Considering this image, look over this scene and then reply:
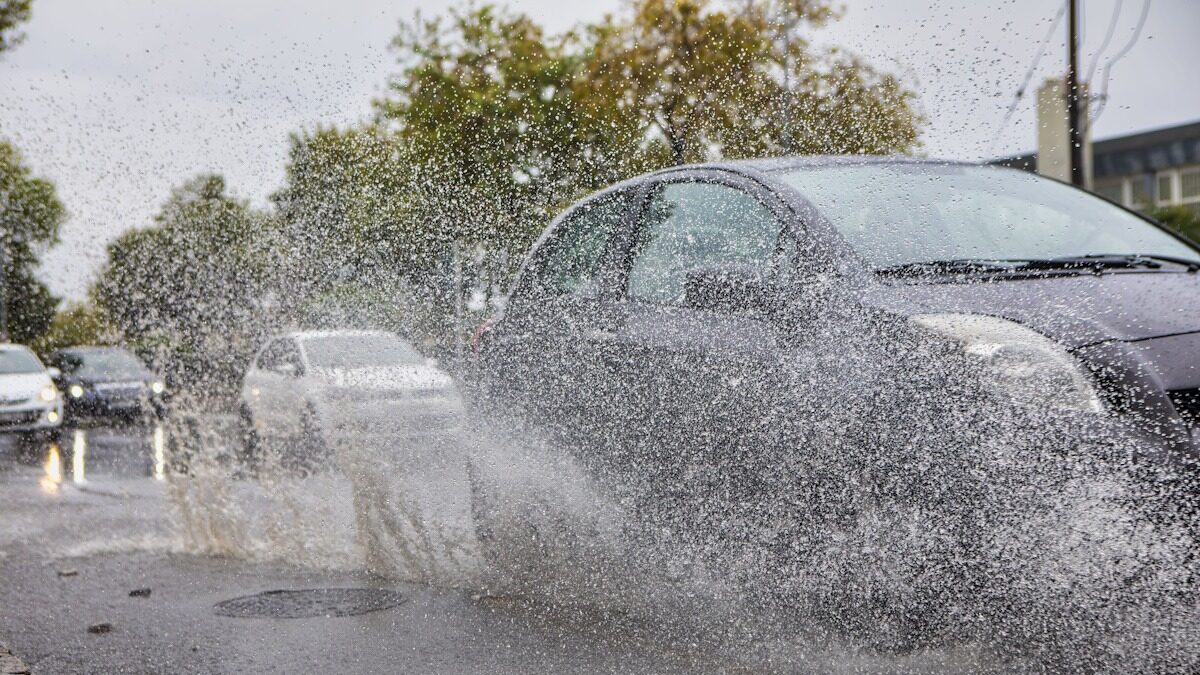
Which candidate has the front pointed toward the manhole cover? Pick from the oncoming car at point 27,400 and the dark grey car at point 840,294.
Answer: the oncoming car

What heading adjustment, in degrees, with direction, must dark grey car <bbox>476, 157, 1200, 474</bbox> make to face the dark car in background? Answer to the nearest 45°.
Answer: approximately 180°

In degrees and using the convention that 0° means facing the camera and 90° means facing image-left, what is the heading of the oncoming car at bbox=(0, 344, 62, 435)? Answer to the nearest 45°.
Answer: approximately 0°

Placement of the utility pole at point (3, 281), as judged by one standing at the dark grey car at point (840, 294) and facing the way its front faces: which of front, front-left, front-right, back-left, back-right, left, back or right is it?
back

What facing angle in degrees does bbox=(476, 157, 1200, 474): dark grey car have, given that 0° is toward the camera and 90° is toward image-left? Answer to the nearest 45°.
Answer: approximately 315°

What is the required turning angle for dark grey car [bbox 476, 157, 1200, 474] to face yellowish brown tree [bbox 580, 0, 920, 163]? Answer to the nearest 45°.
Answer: approximately 135° to its left

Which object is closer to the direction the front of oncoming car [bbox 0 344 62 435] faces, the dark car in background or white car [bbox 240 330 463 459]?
the white car

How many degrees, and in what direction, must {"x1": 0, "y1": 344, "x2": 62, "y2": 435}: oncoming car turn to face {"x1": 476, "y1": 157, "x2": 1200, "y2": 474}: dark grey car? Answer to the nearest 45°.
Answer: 0° — it already faces it
